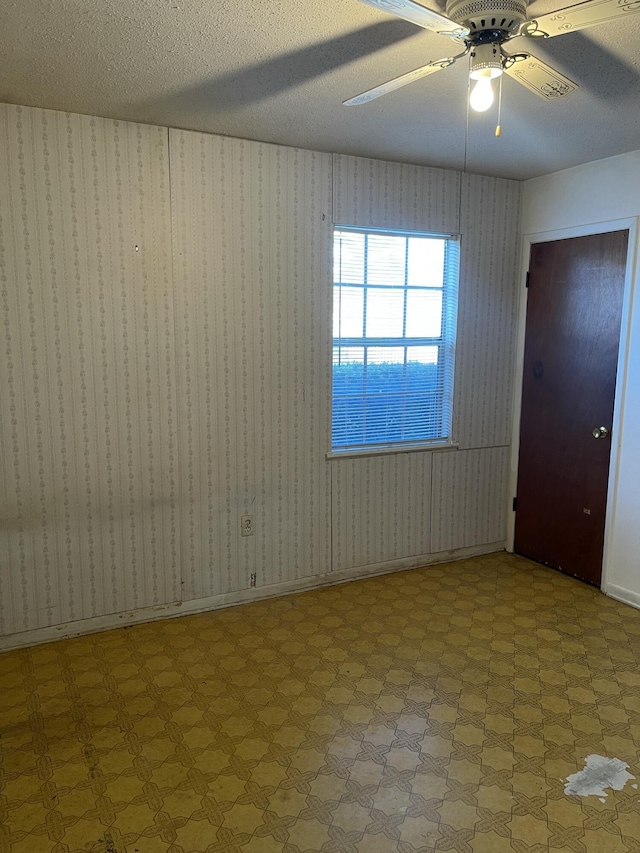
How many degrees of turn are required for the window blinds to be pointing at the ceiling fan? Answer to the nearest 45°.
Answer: approximately 45° to its right

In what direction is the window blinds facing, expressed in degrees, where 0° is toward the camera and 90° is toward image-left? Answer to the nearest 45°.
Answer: approximately 315°

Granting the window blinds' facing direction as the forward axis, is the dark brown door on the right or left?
on its left
